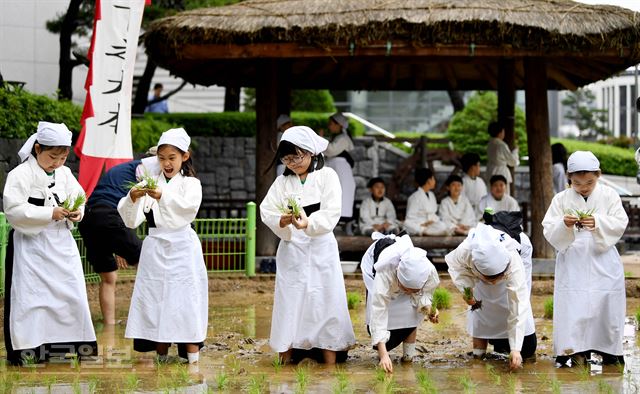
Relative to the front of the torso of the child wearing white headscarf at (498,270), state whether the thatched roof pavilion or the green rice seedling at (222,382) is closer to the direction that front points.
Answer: the green rice seedling

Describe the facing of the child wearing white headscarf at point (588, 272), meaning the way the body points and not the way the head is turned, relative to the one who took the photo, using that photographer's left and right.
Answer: facing the viewer

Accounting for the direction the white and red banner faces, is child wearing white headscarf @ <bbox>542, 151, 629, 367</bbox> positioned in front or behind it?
in front

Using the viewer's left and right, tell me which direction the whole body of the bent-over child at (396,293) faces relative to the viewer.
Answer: facing the viewer and to the right of the viewer

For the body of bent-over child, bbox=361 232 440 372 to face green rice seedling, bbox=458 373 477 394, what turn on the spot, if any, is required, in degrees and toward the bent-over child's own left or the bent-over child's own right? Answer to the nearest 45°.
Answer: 0° — they already face it

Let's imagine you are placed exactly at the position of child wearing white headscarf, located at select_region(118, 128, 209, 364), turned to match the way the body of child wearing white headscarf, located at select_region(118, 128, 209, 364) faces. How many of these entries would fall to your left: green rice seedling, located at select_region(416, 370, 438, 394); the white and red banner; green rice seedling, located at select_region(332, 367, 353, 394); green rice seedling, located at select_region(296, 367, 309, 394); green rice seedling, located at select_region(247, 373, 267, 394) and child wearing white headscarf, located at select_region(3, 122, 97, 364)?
4

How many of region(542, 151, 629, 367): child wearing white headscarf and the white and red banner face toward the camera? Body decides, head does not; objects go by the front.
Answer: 2

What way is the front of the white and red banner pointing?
toward the camera

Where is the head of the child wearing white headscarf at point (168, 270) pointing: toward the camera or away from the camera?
toward the camera

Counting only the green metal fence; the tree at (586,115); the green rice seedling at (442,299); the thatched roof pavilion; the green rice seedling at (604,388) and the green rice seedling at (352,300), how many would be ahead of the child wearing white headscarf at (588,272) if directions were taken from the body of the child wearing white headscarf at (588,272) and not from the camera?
1

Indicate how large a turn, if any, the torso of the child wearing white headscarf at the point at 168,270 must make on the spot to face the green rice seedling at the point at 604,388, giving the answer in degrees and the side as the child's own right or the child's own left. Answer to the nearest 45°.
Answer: approximately 90° to the child's own left

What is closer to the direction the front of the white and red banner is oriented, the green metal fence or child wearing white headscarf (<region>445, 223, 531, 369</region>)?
the child wearing white headscarf

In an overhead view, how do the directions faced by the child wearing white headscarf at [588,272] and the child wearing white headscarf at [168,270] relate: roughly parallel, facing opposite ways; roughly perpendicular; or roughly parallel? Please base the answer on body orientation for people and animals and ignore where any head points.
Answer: roughly parallel

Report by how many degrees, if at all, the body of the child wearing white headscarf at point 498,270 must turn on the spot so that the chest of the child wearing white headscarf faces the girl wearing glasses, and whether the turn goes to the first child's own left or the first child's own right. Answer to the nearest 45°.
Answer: approximately 90° to the first child's own right

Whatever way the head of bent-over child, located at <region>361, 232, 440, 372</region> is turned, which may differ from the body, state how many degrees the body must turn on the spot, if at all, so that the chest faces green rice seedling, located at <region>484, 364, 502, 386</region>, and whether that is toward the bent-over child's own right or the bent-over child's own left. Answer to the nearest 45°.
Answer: approximately 45° to the bent-over child's own left

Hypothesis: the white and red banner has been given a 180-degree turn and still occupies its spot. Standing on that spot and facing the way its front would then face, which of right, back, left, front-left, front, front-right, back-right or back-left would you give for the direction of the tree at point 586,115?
front-right
